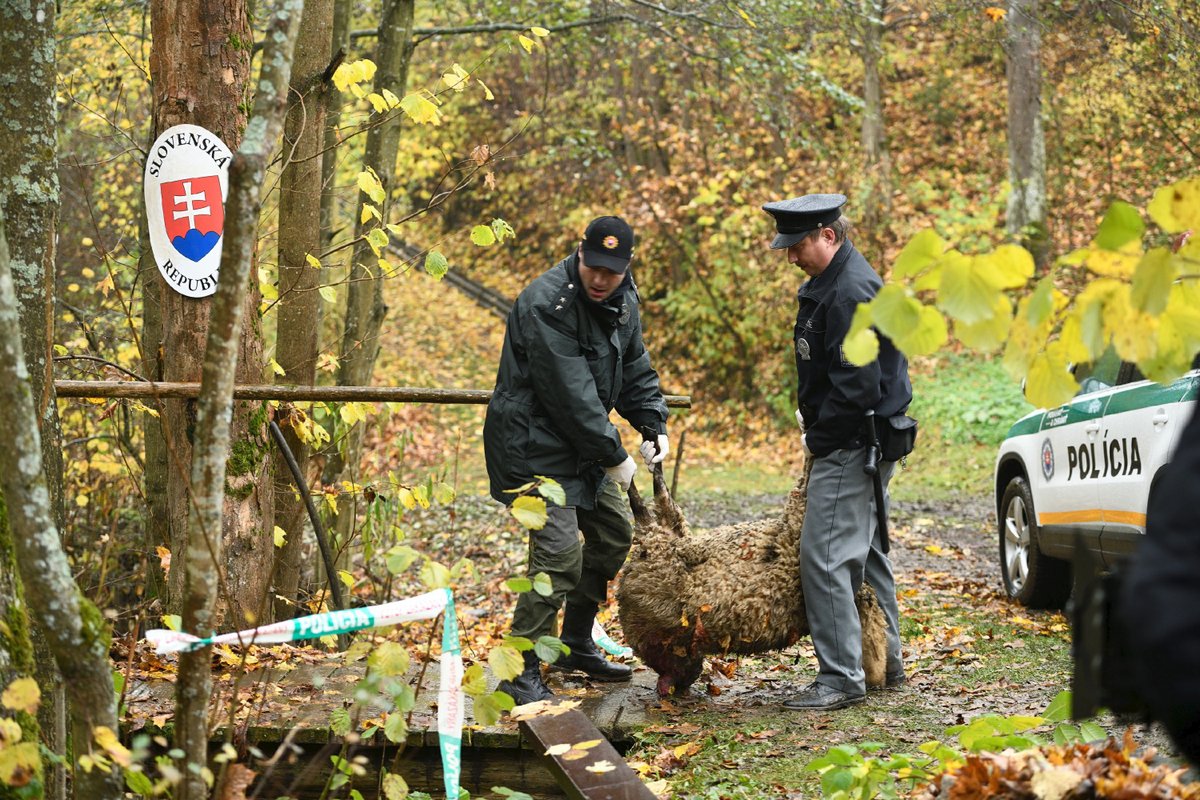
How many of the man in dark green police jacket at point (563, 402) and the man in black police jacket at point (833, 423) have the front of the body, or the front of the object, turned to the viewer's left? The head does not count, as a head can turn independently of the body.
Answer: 1

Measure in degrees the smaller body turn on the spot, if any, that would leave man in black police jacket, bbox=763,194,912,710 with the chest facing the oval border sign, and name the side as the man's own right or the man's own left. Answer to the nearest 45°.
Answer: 0° — they already face it

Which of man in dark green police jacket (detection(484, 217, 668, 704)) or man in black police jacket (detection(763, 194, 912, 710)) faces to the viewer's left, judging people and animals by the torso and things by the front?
man in black police jacket (detection(763, 194, 912, 710))

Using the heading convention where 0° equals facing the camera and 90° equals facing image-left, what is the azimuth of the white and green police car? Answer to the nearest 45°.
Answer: approximately 135°

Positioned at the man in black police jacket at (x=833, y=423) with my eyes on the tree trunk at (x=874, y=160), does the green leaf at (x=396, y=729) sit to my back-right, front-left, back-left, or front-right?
back-left

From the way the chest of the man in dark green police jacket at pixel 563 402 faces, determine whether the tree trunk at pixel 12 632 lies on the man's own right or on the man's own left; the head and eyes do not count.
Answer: on the man's own right

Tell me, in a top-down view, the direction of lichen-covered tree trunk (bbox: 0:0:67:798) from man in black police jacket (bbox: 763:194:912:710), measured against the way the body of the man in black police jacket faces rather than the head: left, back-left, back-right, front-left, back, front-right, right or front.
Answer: front-left

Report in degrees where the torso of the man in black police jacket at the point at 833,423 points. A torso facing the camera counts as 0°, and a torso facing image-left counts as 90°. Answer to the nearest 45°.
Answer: approximately 90°

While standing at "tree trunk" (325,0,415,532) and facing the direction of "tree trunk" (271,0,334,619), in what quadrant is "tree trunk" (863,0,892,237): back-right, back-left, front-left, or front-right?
back-left

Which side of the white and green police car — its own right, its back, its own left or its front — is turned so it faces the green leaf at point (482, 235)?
left

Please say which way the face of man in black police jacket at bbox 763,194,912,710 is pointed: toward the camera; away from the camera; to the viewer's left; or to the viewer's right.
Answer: to the viewer's left

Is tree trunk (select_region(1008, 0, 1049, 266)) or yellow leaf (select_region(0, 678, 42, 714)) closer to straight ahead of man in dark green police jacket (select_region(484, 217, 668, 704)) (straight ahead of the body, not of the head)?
the yellow leaf

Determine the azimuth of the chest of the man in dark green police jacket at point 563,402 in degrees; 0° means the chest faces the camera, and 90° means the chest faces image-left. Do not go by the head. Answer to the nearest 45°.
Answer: approximately 315°

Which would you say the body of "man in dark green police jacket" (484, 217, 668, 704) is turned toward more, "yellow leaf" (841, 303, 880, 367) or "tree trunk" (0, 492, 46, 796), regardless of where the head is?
the yellow leaf
